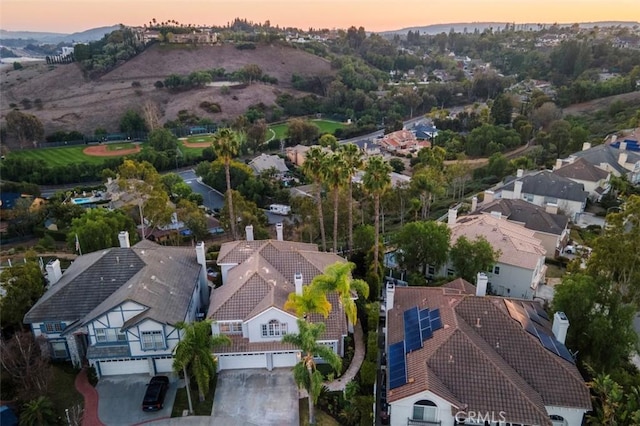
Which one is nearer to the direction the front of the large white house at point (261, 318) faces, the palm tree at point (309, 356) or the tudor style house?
the palm tree

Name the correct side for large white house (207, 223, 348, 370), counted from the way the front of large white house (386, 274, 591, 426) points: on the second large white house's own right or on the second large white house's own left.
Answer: on the second large white house's own right

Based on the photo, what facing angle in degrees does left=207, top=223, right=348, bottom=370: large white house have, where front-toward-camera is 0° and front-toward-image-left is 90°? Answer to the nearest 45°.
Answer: approximately 0°

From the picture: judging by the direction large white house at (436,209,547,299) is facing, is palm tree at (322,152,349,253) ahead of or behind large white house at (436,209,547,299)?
behind

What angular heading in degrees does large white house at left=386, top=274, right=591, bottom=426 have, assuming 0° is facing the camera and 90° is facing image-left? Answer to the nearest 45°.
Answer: approximately 0°

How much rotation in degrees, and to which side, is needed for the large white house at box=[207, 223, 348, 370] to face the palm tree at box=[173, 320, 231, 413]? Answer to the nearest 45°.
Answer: approximately 45° to its right
